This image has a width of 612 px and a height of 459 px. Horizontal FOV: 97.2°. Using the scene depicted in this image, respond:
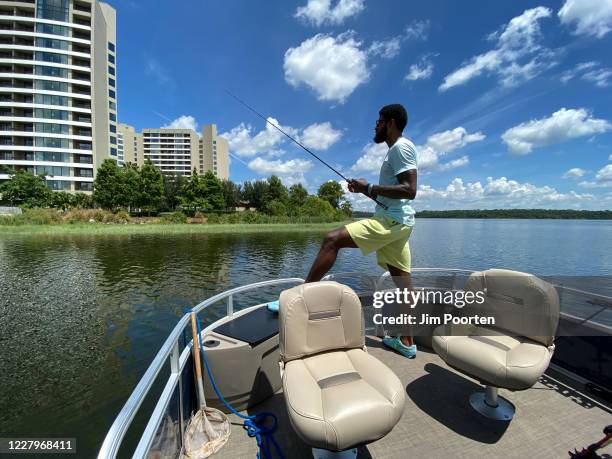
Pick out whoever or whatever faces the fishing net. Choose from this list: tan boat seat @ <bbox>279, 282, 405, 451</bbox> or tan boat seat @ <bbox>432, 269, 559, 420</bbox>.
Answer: tan boat seat @ <bbox>432, 269, 559, 420</bbox>

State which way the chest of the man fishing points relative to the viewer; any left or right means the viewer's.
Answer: facing to the left of the viewer

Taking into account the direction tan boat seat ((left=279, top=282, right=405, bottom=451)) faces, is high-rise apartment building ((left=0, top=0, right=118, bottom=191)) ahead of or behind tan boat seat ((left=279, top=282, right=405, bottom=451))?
behind

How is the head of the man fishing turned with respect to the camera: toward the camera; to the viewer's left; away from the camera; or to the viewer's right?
to the viewer's left

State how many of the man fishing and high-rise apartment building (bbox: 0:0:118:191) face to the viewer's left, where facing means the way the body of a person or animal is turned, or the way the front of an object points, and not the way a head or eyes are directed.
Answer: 1

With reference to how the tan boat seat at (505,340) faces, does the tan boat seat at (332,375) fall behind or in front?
in front
